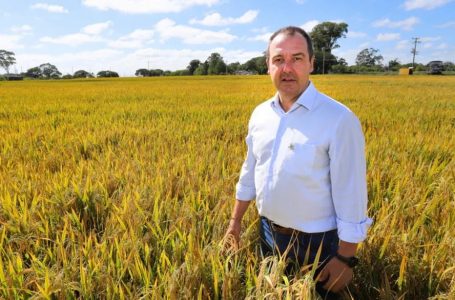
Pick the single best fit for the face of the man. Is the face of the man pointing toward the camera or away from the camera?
toward the camera
